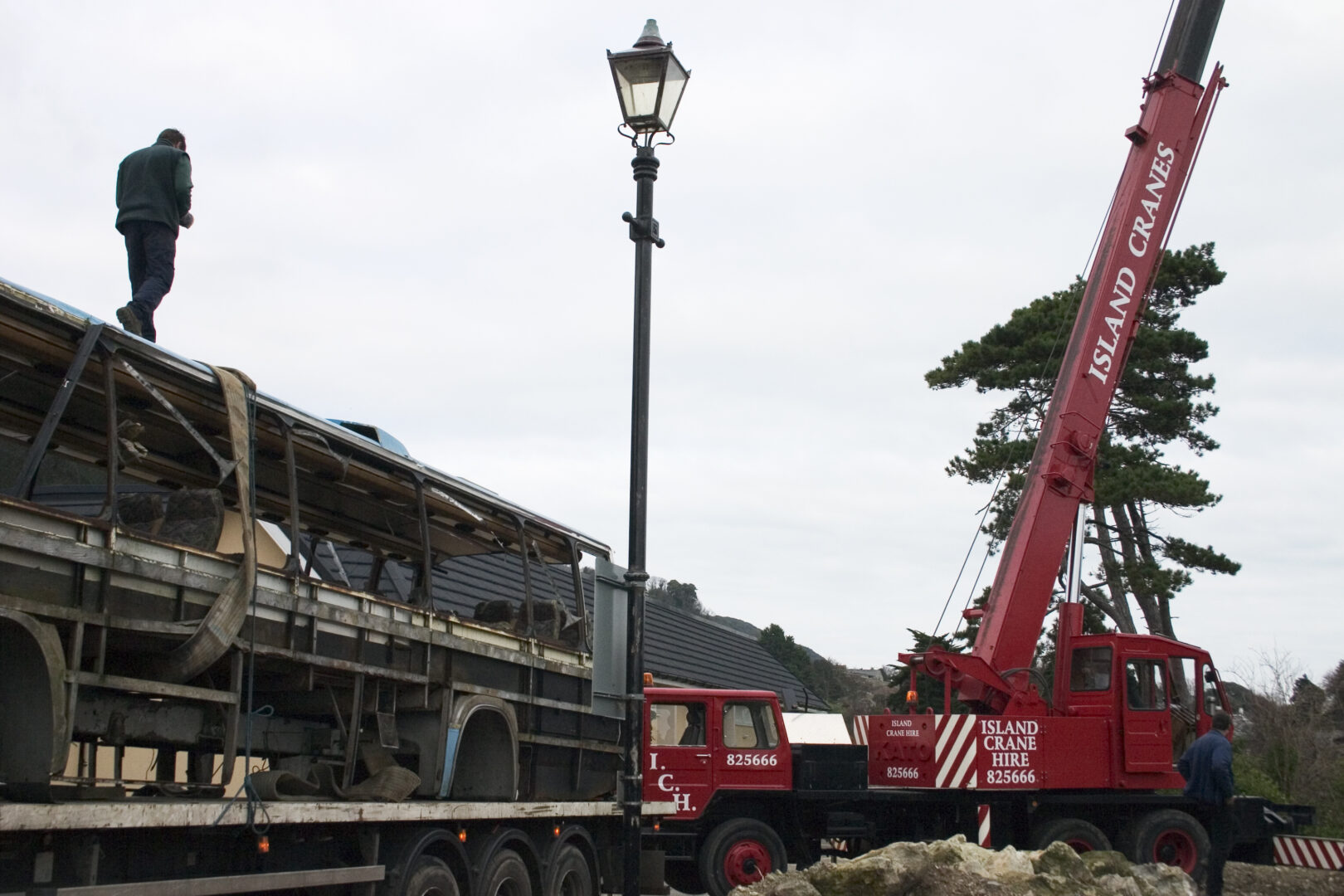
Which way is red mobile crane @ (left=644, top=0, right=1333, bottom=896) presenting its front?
to the viewer's left

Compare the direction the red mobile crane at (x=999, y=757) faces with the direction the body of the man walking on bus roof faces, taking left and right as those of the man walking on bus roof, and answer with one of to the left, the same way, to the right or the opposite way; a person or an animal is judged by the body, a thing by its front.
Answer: to the left

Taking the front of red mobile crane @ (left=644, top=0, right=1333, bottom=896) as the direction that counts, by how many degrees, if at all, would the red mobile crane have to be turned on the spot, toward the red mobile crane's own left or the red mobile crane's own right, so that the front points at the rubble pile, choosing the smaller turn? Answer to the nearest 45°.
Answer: approximately 90° to the red mobile crane's own left

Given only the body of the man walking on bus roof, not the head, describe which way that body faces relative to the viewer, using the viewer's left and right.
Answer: facing away from the viewer and to the right of the viewer

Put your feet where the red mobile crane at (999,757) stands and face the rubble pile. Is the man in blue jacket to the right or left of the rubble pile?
left

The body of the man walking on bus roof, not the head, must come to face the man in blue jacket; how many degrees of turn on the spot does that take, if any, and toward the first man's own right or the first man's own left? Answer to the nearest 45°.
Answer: approximately 45° to the first man's own right

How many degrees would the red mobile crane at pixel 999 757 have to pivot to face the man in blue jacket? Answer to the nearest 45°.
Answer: approximately 135° to its left

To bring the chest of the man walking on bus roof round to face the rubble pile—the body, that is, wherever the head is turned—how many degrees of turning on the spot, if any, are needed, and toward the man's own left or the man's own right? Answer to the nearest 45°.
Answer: approximately 45° to the man's own right
